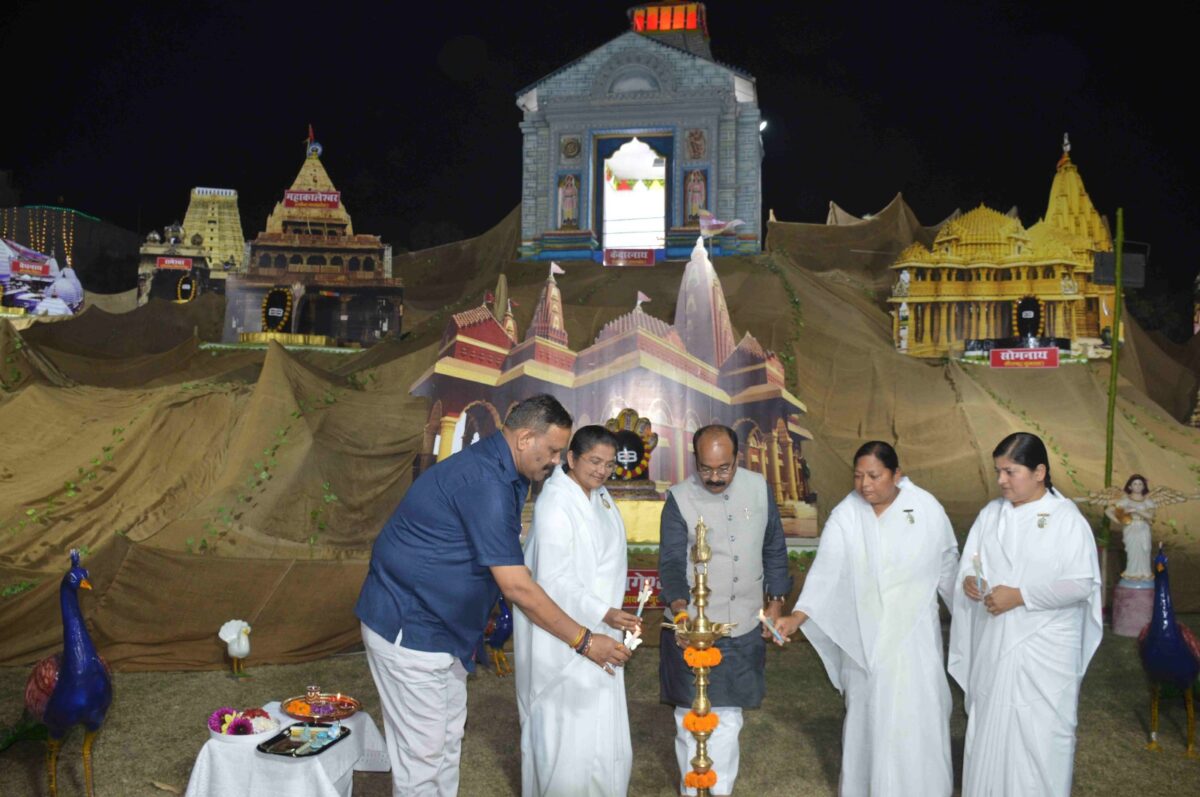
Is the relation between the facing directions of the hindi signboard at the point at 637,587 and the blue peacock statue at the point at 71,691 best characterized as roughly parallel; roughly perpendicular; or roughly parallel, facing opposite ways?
roughly perpendicular

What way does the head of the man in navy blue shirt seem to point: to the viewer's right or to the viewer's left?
to the viewer's right

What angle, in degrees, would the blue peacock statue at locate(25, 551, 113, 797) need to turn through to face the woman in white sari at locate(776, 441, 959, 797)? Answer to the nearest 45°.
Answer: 0° — it already faces them

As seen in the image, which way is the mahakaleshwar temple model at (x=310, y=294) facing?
toward the camera

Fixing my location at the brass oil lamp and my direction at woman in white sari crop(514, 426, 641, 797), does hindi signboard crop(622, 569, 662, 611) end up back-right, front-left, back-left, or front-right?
front-right

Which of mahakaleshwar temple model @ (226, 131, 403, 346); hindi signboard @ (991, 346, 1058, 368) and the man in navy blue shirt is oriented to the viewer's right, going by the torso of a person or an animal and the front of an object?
the man in navy blue shirt

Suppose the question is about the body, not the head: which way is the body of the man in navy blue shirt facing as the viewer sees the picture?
to the viewer's right

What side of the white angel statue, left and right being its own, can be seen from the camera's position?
front

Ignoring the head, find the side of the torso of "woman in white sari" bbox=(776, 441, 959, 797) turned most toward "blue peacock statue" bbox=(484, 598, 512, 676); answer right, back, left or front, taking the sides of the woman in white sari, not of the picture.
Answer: right

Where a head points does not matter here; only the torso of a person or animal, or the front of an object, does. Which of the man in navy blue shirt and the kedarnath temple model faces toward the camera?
the kedarnath temple model

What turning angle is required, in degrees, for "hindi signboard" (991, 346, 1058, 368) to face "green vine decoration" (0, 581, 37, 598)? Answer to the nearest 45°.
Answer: approximately 45° to its right

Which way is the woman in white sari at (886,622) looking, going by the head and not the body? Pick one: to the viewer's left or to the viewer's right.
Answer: to the viewer's left

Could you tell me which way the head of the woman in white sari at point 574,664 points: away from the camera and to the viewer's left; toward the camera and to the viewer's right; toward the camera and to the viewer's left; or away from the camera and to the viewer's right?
toward the camera and to the viewer's right

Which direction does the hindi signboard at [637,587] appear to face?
toward the camera
